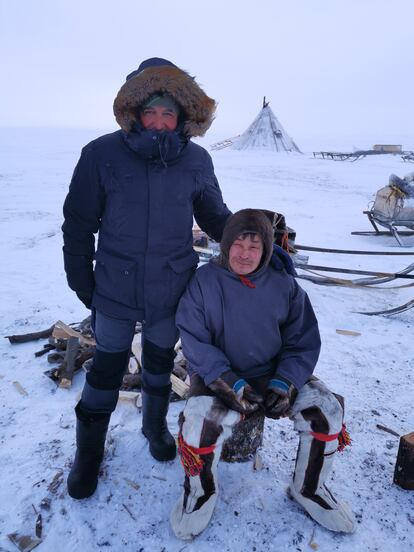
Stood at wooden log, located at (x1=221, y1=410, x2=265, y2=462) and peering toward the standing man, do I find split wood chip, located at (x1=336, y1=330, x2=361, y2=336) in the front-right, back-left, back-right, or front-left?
back-right

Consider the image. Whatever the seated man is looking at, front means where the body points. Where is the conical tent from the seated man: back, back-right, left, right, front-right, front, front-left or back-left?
back

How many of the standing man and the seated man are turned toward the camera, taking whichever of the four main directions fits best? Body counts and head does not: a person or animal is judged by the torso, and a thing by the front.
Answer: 2

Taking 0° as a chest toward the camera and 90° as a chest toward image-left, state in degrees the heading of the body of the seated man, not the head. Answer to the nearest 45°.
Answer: approximately 0°

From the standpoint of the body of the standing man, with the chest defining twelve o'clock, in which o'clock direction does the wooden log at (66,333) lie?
The wooden log is roughly at 5 o'clock from the standing man.

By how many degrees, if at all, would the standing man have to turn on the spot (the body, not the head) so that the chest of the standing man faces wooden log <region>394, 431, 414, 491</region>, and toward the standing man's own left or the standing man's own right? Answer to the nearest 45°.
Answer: approximately 90° to the standing man's own left

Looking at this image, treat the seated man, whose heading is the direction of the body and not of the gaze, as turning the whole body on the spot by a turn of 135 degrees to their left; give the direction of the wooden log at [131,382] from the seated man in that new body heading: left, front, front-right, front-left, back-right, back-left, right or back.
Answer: left
